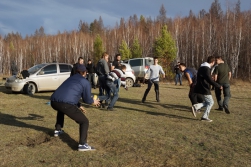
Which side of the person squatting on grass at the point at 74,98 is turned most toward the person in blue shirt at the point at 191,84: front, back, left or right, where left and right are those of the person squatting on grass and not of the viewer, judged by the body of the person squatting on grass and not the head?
front

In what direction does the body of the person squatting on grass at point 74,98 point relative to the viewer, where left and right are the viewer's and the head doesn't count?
facing away from the viewer and to the right of the viewer

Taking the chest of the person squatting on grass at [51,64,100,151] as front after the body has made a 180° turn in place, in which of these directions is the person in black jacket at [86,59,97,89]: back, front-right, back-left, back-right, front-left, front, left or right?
back-right

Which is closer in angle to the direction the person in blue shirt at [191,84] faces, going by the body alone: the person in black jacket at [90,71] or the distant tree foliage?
the person in black jacket

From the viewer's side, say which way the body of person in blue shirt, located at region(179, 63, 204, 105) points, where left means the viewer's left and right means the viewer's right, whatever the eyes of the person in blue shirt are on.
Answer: facing to the left of the viewer

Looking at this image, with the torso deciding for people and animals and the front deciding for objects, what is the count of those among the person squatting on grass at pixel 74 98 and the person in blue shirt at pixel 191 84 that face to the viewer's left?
1

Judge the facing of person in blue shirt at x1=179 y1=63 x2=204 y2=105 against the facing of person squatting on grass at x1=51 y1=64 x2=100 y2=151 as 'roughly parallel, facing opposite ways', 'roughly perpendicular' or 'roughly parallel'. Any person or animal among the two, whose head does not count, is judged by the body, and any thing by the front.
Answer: roughly perpendicular

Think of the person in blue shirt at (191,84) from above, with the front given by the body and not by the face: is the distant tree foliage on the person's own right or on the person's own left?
on the person's own right

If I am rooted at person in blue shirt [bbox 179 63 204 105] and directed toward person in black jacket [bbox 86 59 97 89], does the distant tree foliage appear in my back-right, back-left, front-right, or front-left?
front-right
